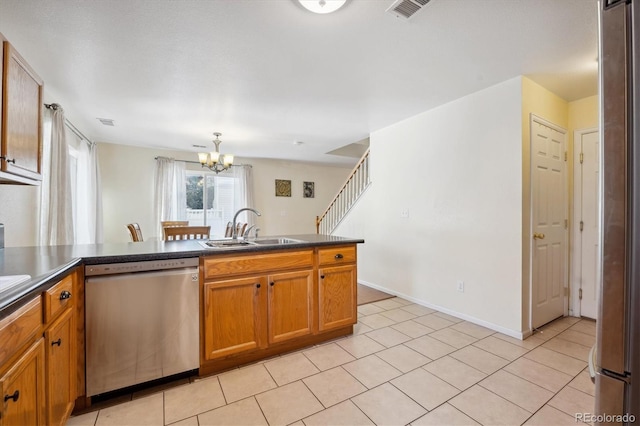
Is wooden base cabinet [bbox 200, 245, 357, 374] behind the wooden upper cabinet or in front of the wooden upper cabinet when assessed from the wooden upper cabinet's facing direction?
in front

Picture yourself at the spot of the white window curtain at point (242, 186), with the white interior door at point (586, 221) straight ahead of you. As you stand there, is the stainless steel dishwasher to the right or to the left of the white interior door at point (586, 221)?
right

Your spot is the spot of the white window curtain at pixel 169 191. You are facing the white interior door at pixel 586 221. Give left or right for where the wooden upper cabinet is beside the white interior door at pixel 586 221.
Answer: right

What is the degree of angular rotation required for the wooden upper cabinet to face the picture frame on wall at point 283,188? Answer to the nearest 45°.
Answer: approximately 45° to its left

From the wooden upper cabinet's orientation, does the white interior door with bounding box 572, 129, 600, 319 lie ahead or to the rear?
ahead

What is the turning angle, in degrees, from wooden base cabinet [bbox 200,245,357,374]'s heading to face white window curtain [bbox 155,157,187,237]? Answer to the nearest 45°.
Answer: approximately 180°

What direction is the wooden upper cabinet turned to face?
to the viewer's right

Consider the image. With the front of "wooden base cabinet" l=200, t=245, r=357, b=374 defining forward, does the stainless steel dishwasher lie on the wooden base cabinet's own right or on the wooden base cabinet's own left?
on the wooden base cabinet's own right

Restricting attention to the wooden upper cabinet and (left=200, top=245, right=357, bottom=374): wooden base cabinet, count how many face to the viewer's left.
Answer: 0

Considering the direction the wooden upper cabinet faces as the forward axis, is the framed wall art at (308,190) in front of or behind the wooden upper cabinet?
in front

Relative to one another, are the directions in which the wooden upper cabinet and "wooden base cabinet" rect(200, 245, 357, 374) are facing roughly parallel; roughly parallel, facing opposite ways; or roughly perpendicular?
roughly perpendicular
